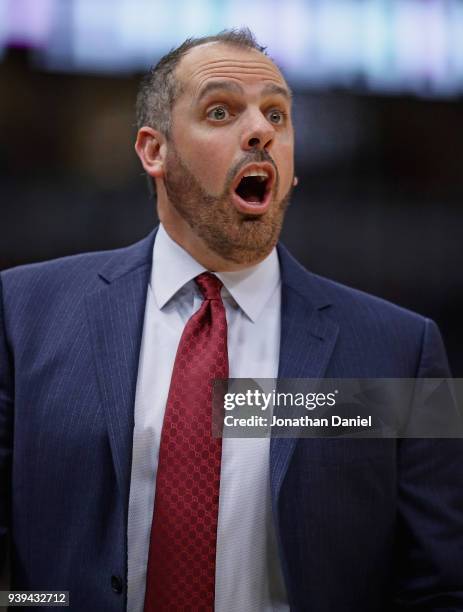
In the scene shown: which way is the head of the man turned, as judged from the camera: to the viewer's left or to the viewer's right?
to the viewer's right

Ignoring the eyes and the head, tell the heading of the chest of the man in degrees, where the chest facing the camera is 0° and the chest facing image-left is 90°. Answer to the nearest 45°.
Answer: approximately 0°
